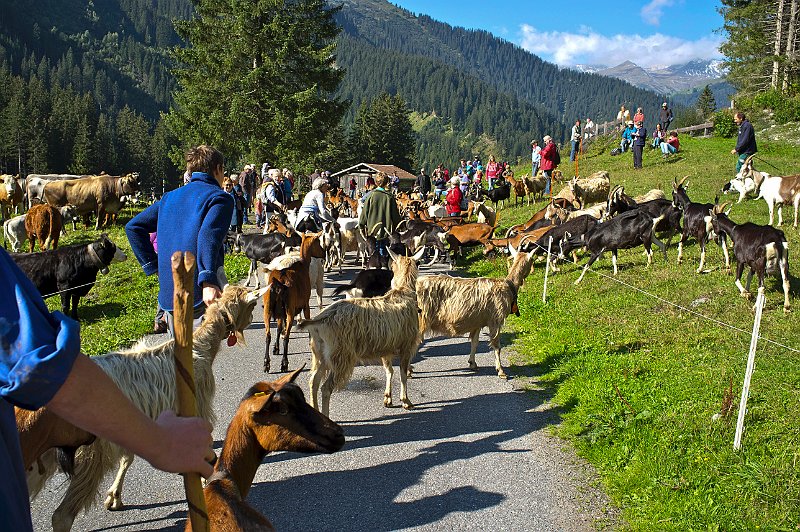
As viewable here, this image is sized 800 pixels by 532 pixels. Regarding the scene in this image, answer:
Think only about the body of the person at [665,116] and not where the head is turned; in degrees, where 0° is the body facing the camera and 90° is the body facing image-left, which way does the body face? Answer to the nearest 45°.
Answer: approximately 0°

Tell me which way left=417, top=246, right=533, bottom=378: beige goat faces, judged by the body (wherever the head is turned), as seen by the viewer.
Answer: to the viewer's right

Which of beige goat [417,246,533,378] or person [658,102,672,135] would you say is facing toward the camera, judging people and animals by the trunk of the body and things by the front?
the person

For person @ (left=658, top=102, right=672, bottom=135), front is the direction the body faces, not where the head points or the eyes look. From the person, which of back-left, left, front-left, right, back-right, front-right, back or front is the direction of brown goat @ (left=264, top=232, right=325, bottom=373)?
front

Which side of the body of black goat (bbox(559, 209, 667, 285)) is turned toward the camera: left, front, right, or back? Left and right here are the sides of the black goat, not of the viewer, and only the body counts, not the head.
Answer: left

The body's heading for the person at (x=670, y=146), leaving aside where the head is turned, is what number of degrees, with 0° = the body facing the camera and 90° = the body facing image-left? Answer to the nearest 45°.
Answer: approximately 45°

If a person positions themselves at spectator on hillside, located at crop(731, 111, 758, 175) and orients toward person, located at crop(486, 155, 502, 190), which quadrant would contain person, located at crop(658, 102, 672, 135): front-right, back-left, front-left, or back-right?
front-right

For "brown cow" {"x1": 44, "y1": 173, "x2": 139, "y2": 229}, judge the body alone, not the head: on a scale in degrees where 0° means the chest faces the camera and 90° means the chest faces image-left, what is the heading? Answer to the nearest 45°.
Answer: approximately 270°

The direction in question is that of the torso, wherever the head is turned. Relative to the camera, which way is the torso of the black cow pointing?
to the viewer's right
